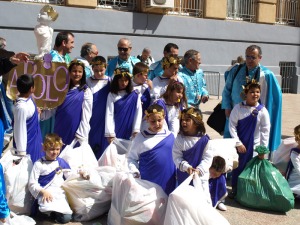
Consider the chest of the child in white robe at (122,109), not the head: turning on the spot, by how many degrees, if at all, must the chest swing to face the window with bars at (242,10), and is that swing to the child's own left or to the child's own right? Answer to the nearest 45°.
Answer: approximately 180°

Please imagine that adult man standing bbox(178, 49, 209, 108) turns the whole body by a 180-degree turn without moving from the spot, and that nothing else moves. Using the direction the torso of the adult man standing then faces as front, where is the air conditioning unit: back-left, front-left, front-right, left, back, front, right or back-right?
front-right

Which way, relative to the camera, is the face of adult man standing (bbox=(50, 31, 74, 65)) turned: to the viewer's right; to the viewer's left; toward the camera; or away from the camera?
to the viewer's right

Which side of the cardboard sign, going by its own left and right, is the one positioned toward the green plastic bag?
left

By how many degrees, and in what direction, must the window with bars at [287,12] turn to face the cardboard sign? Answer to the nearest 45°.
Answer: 0° — it already faces it

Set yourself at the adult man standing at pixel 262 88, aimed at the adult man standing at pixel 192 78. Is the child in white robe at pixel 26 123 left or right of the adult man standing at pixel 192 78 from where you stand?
left

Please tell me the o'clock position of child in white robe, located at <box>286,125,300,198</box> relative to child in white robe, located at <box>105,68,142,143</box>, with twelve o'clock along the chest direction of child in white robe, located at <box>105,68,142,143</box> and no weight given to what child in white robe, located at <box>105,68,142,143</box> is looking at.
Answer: child in white robe, located at <box>286,125,300,198</box> is roughly at 9 o'clock from child in white robe, located at <box>105,68,142,143</box>.

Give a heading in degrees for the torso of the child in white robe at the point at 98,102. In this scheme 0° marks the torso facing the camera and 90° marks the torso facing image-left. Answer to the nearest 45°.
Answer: approximately 0°

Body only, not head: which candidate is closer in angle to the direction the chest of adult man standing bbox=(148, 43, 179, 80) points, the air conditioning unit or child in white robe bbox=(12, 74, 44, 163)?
the child in white robe
